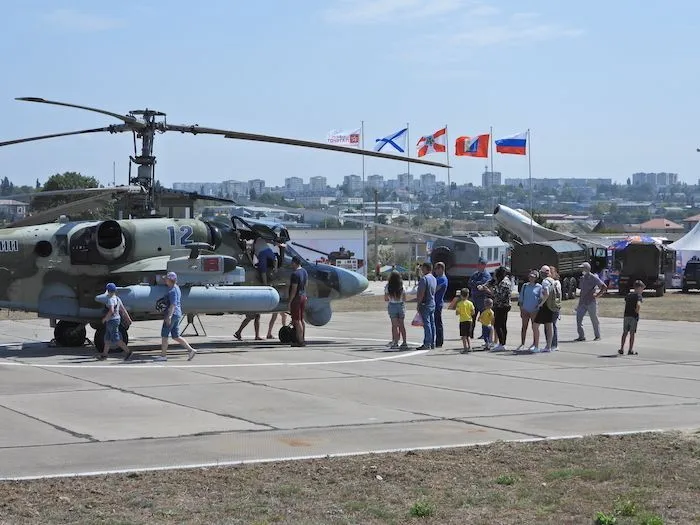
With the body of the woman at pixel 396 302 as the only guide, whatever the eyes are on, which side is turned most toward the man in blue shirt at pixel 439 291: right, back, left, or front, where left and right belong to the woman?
right

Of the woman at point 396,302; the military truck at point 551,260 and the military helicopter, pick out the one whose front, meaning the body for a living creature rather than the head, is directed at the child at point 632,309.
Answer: the military helicopter

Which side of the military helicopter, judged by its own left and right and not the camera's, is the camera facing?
right

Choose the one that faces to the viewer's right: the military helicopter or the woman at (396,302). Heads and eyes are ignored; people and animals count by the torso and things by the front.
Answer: the military helicopter

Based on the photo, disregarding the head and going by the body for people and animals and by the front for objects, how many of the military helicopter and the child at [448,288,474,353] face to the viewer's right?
1

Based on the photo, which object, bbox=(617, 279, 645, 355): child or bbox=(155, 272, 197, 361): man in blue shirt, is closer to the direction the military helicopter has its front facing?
the child

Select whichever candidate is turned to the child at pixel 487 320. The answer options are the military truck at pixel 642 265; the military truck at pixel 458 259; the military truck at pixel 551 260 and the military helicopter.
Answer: the military helicopter

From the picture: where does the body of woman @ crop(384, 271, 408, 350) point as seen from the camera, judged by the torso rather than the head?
away from the camera

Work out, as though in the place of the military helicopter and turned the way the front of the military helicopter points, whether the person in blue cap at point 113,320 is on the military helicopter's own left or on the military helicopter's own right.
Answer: on the military helicopter's own right

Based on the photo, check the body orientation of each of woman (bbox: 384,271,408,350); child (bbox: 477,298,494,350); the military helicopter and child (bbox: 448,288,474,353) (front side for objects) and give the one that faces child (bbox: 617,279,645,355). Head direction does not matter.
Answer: the military helicopter
